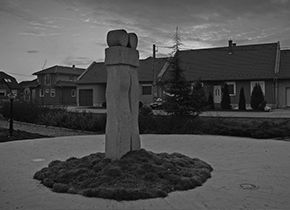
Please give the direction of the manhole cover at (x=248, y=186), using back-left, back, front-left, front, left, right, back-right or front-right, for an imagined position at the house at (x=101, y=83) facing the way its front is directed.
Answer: front

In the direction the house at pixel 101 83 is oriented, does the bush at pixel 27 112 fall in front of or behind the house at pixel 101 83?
in front

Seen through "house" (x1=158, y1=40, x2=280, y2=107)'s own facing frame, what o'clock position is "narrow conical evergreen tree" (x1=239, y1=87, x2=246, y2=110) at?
The narrow conical evergreen tree is roughly at 12 o'clock from the house.

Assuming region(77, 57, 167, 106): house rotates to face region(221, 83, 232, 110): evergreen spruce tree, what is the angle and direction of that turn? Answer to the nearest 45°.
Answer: approximately 45° to its left

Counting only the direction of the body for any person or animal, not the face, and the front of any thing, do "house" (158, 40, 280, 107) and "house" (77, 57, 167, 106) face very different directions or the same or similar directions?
same or similar directions

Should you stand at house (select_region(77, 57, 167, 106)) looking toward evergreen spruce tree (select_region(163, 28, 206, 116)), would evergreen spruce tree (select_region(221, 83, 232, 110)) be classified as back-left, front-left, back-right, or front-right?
front-left

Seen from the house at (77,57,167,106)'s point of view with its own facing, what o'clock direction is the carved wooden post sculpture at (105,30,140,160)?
The carved wooden post sculpture is roughly at 12 o'clock from the house.

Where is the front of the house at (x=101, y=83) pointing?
toward the camera

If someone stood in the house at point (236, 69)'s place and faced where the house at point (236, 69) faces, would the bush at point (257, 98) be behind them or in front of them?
in front

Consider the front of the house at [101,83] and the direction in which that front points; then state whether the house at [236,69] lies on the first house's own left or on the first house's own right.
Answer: on the first house's own left

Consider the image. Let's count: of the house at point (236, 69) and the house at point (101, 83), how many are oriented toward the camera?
2

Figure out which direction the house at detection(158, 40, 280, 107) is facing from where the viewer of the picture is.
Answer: facing the viewer

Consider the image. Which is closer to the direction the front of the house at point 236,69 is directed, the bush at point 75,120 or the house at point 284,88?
the bush
